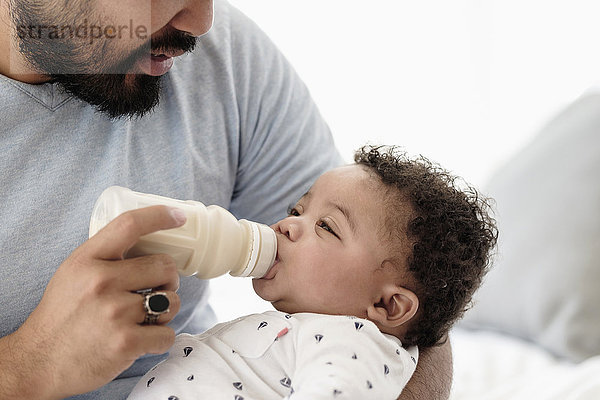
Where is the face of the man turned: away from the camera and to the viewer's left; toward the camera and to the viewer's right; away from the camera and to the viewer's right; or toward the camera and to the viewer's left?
toward the camera and to the viewer's right

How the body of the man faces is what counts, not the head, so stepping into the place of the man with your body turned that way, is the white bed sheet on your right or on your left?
on your left

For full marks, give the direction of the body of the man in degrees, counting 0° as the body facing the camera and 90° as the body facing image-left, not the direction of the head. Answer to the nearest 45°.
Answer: approximately 315°

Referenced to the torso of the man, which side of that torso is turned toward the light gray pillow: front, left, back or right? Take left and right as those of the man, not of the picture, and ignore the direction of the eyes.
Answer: left
